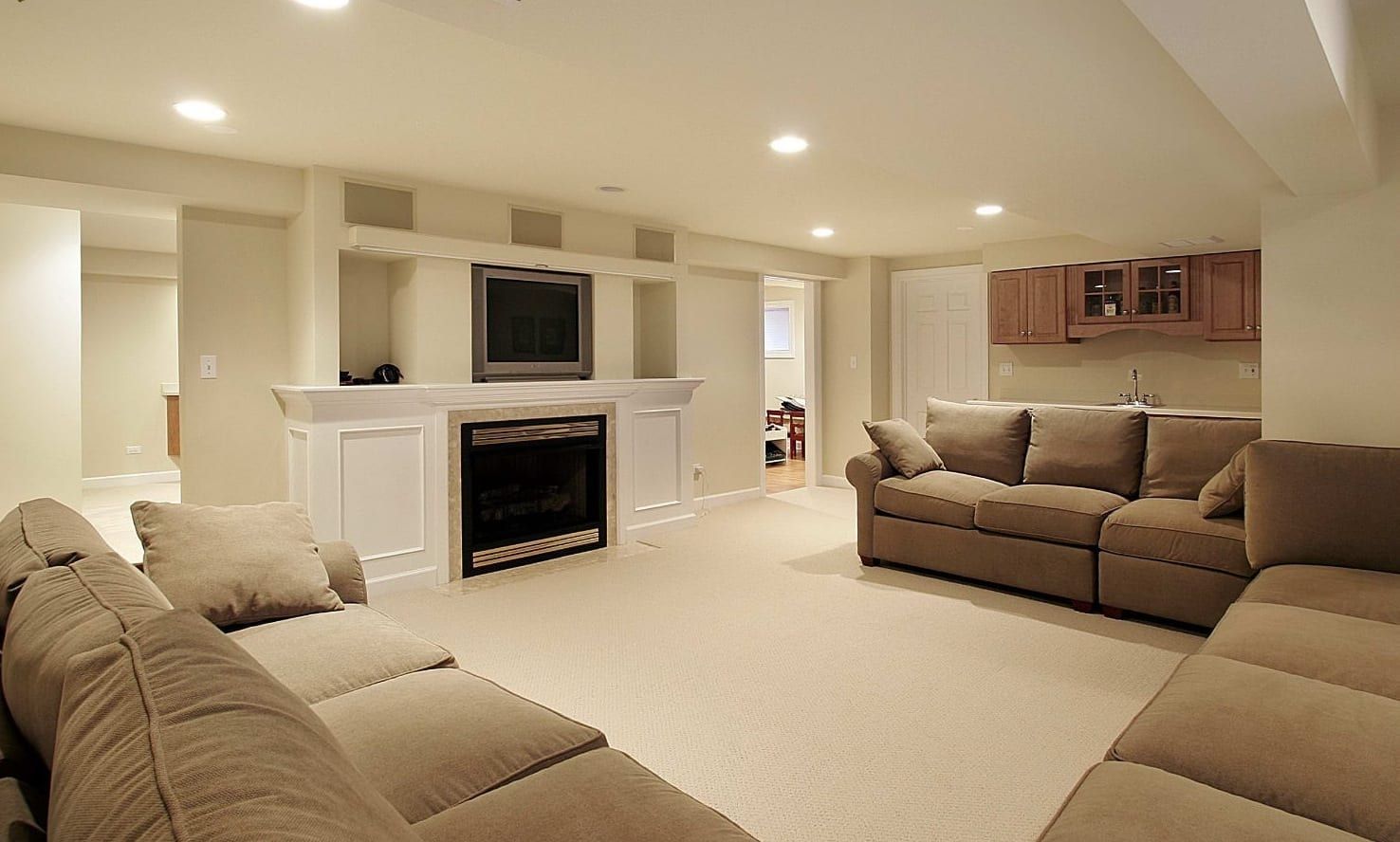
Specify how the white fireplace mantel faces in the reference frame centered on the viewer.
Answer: facing the viewer and to the right of the viewer

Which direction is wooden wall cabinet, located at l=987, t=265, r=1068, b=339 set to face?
toward the camera

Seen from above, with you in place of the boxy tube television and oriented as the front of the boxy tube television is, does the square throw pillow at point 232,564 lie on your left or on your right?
on your right

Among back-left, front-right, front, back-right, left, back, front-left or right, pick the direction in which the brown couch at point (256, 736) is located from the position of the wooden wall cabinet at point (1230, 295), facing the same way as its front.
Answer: front

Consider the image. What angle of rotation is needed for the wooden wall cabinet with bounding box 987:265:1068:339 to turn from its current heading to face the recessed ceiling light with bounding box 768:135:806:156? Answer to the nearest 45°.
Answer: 0° — it already faces it

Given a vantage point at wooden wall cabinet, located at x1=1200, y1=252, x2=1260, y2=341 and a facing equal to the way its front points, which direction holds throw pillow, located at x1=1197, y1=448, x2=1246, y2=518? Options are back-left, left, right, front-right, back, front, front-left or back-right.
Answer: front

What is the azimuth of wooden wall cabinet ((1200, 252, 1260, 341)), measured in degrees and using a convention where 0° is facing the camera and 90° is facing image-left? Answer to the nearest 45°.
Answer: approximately 0°

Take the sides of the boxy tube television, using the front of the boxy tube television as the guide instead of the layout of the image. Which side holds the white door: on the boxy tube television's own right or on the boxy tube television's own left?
on the boxy tube television's own left

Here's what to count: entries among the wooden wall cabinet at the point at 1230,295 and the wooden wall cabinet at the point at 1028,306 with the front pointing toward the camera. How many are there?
2

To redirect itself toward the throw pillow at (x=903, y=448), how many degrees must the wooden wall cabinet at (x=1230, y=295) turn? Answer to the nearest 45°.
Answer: approximately 45° to its right

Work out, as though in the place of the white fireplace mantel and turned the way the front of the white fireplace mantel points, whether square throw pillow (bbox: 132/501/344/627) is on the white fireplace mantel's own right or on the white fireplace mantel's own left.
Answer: on the white fireplace mantel's own right

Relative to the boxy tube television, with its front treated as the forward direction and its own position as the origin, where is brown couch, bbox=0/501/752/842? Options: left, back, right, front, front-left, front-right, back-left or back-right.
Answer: front-right

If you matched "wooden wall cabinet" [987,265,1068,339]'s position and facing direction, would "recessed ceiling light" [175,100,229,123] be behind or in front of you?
in front

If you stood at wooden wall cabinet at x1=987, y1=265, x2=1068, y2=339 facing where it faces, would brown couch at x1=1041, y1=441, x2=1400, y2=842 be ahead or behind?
ahead
